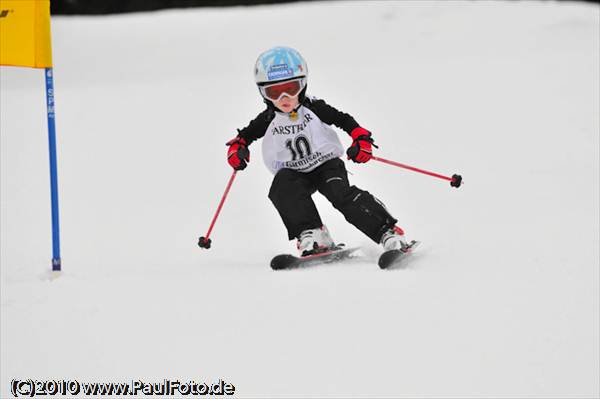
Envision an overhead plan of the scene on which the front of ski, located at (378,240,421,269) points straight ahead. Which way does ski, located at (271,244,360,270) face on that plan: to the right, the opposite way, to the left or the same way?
the same way

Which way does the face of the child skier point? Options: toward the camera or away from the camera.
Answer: toward the camera

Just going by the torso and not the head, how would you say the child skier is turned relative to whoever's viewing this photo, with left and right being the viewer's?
facing the viewer
